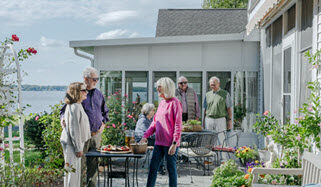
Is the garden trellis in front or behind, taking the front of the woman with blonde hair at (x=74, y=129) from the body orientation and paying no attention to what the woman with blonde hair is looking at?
behind

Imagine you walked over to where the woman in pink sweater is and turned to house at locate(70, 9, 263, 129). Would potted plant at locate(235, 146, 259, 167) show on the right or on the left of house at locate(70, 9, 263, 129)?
right

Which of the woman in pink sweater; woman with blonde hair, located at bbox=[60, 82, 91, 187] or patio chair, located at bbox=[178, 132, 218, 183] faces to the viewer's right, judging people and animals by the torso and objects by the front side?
the woman with blonde hair

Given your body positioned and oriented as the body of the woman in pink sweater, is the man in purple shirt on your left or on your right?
on your right

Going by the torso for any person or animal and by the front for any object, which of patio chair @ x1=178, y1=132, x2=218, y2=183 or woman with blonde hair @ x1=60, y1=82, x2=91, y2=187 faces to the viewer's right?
the woman with blonde hair

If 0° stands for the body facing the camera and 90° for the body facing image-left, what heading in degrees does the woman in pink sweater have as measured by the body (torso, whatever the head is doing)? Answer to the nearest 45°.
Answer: approximately 45°

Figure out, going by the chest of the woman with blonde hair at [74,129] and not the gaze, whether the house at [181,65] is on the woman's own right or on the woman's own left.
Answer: on the woman's own left

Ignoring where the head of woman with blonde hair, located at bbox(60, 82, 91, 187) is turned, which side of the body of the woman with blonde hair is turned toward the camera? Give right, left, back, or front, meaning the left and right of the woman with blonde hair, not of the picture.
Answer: right

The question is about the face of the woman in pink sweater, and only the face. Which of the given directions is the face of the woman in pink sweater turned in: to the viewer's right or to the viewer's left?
to the viewer's left

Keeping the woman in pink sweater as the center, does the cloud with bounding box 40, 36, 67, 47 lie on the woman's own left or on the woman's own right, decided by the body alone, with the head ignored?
on the woman's own right

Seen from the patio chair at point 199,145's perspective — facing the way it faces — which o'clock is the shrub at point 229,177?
The shrub is roughly at 10 o'clock from the patio chair.
